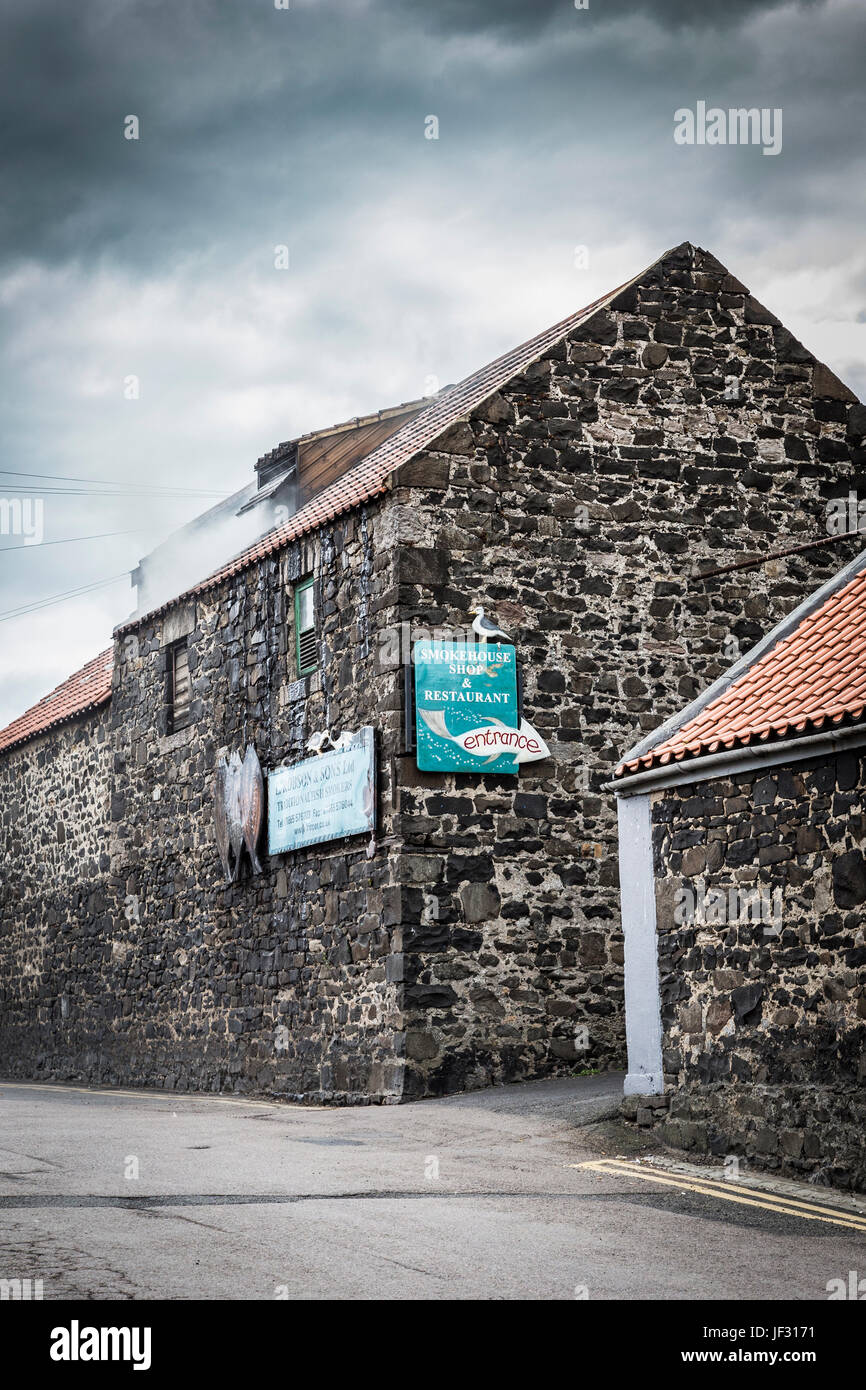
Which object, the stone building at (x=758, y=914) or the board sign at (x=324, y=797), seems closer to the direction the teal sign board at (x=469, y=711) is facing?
the stone building

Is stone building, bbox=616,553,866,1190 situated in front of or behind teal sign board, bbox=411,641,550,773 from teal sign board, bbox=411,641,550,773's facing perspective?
in front

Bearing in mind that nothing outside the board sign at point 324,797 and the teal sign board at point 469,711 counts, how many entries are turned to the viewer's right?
0

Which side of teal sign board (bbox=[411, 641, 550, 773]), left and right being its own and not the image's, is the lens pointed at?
front

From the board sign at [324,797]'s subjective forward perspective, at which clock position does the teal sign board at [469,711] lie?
The teal sign board is roughly at 9 o'clock from the board sign.

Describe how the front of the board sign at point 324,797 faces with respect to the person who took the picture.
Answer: facing the viewer and to the left of the viewer

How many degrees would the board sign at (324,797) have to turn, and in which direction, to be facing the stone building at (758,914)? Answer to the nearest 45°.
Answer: approximately 90° to its left
